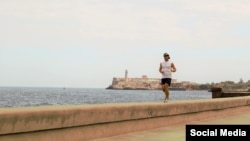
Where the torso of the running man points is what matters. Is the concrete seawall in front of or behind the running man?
in front

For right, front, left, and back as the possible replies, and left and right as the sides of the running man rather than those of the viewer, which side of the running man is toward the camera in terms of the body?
front
